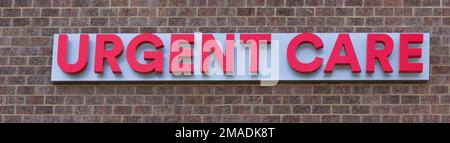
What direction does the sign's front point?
toward the camera
